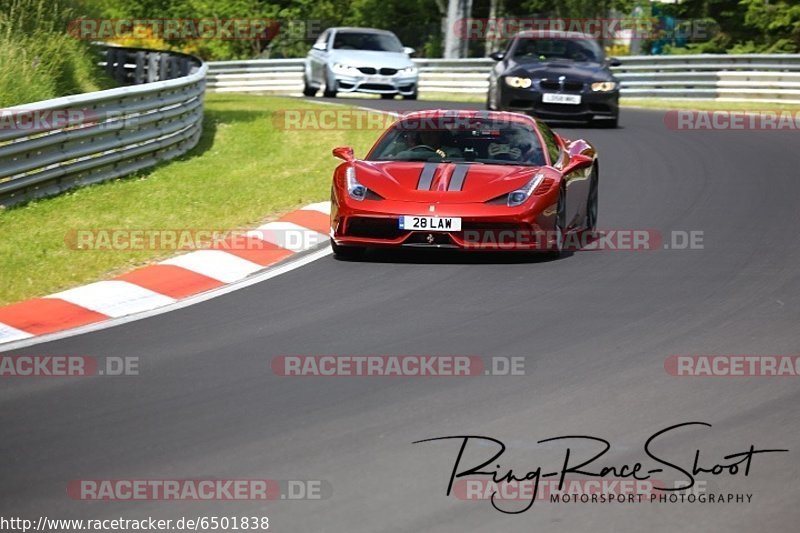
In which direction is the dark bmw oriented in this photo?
toward the camera

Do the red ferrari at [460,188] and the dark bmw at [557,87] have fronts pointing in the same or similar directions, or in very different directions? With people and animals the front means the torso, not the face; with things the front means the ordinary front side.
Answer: same or similar directions

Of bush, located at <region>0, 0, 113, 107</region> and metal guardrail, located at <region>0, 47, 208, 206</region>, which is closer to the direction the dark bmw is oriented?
the metal guardrail

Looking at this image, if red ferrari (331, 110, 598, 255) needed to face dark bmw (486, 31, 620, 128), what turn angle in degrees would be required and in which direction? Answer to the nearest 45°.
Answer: approximately 180°

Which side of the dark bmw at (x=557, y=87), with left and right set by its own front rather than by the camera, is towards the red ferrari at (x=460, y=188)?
front

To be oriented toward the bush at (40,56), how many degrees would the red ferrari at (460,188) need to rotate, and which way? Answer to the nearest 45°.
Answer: approximately 135° to its right

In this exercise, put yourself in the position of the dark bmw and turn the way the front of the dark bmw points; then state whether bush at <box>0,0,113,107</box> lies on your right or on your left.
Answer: on your right

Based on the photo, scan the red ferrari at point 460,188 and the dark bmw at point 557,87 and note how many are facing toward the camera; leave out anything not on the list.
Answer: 2

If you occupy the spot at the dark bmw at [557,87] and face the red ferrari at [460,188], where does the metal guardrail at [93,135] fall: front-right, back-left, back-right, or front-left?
front-right

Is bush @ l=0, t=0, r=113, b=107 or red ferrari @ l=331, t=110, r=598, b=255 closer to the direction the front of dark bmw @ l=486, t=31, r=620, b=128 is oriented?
the red ferrari

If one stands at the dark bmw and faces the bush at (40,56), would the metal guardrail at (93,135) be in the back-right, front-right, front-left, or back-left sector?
front-left

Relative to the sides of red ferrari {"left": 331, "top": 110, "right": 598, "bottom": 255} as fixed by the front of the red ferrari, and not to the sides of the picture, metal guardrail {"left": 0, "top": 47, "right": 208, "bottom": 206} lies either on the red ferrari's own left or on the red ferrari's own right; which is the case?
on the red ferrari's own right

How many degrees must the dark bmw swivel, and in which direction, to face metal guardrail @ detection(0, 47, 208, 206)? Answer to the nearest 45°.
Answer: approximately 45° to its right

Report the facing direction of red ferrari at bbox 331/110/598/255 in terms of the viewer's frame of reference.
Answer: facing the viewer
